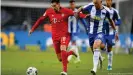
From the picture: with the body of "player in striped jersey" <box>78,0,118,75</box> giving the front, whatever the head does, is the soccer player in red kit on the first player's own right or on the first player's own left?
on the first player's own right
